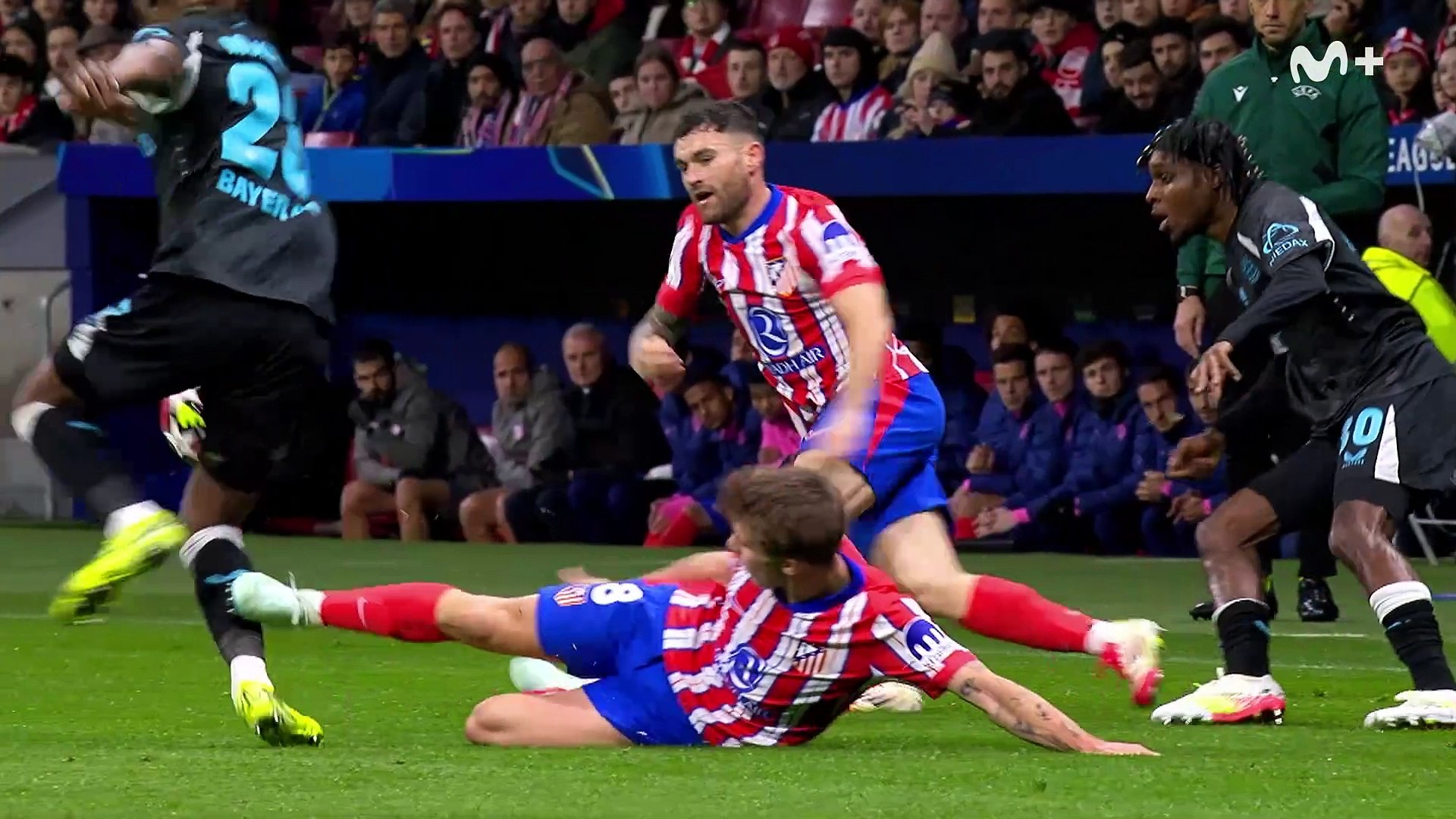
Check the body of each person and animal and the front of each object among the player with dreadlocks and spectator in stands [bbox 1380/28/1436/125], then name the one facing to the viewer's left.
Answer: the player with dreadlocks

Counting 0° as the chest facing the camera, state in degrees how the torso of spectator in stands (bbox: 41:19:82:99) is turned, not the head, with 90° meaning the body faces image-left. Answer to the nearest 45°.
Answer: approximately 0°

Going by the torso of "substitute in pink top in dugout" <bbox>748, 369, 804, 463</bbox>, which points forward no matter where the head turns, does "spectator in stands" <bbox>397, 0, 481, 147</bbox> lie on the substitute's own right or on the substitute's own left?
on the substitute's own right

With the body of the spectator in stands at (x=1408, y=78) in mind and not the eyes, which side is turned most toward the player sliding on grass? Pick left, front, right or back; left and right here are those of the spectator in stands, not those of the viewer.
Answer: front

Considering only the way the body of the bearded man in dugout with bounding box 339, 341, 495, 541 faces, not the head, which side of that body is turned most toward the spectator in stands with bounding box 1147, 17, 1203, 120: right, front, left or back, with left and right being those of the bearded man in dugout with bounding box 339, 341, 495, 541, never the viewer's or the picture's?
left

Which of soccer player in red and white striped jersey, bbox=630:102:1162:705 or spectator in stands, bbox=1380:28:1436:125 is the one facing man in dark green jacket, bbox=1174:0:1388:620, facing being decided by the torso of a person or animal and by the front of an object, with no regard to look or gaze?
the spectator in stands

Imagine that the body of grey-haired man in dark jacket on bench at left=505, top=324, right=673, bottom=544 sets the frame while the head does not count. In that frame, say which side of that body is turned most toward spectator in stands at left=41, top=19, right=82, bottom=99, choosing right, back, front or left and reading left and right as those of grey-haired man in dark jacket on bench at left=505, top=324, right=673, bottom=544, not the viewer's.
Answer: right

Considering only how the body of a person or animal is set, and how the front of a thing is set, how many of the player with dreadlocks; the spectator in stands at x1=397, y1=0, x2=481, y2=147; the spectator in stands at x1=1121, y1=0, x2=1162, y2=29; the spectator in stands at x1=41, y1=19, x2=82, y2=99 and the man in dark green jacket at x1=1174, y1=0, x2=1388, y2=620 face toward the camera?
4

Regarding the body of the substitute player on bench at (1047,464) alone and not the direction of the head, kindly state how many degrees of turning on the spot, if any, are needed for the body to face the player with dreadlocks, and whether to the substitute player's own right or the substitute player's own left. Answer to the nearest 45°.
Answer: approximately 45° to the substitute player's own left

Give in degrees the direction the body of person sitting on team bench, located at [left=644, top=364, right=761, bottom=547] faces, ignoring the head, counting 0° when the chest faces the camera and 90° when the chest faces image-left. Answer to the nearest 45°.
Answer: approximately 45°
